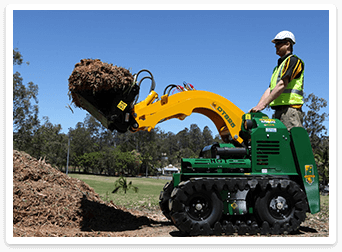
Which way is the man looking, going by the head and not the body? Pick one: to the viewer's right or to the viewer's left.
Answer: to the viewer's left

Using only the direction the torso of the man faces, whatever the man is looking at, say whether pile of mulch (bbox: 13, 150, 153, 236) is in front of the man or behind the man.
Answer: in front

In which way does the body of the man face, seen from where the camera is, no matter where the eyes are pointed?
to the viewer's left

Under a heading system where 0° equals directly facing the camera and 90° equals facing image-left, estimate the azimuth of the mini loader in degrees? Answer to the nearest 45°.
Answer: approximately 90°
